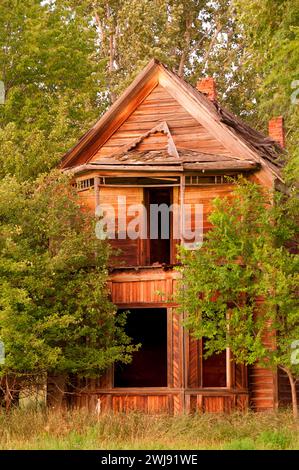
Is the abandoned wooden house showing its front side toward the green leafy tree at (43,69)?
no

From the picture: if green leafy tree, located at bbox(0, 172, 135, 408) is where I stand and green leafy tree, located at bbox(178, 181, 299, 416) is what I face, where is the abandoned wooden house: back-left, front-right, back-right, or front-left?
front-left

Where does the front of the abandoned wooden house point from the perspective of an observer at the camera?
facing the viewer

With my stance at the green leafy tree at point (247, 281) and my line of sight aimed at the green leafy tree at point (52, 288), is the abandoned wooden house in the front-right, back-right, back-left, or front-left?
front-right

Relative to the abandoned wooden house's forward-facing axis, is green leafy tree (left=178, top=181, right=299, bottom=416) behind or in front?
in front

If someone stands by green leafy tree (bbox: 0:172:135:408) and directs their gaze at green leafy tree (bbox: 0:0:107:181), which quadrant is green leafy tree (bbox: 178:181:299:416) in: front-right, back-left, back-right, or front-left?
back-right

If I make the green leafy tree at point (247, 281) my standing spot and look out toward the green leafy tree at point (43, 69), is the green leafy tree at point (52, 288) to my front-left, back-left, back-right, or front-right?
front-left
